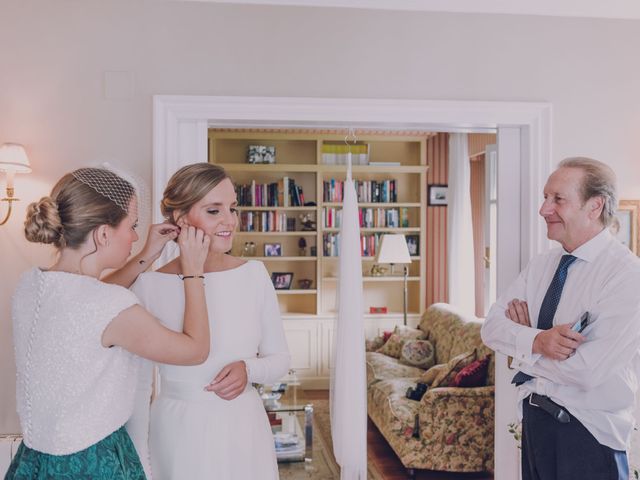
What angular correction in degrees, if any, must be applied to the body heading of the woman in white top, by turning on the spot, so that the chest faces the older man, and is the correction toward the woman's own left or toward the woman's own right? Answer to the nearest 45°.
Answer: approximately 45° to the woman's own right

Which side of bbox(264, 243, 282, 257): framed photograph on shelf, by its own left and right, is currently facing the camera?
front

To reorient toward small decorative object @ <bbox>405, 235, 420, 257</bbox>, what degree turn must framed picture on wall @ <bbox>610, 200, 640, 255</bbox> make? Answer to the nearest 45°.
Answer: approximately 135° to its right

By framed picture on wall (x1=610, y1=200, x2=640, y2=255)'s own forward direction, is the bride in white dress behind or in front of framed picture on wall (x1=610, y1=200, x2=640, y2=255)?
in front

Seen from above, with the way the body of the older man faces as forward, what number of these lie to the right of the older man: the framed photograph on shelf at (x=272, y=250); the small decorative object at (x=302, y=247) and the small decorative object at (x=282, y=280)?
3

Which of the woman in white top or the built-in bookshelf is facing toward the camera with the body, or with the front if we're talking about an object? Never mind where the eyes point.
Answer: the built-in bookshelf

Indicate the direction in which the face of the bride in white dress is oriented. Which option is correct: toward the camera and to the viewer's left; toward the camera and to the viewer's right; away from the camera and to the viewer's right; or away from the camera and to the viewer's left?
toward the camera and to the viewer's right

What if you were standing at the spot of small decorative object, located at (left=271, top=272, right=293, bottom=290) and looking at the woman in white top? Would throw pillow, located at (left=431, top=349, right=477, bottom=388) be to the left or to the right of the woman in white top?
left

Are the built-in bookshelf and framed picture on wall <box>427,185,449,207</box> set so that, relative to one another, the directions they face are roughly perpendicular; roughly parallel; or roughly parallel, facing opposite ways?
roughly parallel

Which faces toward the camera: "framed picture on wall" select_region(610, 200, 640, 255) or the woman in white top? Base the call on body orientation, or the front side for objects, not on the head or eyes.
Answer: the framed picture on wall

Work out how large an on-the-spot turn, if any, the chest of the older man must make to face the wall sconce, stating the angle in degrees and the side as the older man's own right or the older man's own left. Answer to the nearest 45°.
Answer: approximately 45° to the older man's own right

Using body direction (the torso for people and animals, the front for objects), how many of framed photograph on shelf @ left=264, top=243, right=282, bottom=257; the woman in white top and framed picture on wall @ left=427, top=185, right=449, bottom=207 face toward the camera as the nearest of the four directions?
2

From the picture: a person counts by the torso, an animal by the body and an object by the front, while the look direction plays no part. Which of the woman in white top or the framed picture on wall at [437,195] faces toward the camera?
the framed picture on wall

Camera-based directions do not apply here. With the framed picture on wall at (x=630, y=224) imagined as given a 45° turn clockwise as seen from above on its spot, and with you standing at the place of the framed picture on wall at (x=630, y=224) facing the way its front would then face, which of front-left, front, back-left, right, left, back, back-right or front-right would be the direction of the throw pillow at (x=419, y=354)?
right

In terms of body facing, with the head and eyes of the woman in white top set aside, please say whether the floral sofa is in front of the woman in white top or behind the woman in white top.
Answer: in front

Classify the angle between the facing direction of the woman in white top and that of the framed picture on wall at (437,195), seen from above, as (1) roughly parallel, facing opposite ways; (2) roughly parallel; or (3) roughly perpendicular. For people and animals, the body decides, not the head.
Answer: roughly parallel, facing opposite ways

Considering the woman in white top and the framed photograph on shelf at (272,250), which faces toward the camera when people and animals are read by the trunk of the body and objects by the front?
the framed photograph on shelf

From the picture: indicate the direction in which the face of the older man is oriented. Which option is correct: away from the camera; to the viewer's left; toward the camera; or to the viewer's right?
to the viewer's left

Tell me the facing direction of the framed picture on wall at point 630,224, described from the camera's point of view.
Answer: facing the viewer

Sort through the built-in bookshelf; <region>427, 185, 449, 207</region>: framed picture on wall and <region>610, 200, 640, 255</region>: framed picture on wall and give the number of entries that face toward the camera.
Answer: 3

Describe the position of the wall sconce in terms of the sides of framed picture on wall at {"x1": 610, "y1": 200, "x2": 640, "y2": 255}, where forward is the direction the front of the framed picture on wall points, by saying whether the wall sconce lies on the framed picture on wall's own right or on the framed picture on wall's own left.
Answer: on the framed picture on wall's own right

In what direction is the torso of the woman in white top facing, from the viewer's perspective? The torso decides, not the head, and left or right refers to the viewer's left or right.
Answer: facing away from the viewer and to the right of the viewer
